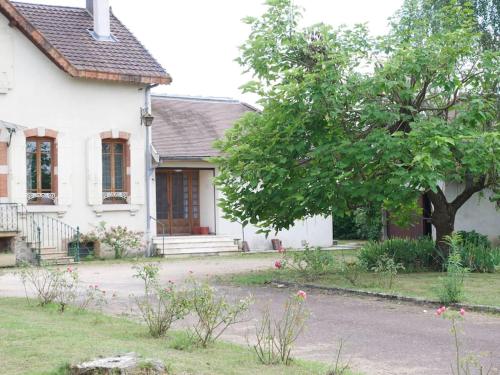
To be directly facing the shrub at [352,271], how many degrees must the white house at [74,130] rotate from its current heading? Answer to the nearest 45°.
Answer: approximately 45° to its left

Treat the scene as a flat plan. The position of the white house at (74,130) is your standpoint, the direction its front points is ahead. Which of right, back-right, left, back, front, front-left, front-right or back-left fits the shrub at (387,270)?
front-left

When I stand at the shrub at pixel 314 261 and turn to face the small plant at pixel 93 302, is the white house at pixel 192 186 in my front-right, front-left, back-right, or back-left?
back-right

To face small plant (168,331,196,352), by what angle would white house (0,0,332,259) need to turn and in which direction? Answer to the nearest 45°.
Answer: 0° — it already faces it

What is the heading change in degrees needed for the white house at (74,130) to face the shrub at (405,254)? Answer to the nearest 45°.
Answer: approximately 45° to its left

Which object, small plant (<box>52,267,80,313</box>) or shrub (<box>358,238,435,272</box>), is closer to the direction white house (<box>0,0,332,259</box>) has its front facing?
the small plant

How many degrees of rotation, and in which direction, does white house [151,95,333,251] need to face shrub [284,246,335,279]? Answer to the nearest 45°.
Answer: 0° — it already faces it

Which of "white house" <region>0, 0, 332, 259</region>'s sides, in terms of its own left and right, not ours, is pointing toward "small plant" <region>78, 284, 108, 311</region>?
front

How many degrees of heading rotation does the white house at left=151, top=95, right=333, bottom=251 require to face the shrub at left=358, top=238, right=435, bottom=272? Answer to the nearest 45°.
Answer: approximately 45° to its left

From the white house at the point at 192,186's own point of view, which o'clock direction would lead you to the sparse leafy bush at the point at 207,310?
The sparse leafy bush is roughly at 12 o'clock from the white house.

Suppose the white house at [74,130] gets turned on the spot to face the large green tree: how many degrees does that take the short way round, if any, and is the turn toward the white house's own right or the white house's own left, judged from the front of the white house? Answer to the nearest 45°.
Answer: approximately 45° to the white house's own left

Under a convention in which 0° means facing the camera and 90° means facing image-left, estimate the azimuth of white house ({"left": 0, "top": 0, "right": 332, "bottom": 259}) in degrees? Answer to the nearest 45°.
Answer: approximately 0°

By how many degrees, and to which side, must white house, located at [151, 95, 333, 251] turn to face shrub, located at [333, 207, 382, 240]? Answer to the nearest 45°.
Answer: approximately 135° to its left
